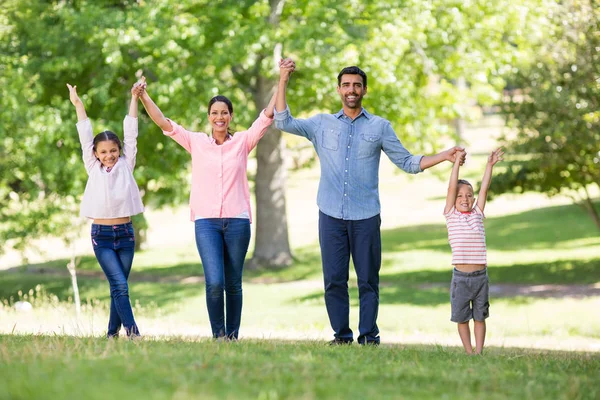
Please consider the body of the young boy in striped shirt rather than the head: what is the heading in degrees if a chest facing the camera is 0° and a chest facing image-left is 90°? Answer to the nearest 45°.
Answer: approximately 0°

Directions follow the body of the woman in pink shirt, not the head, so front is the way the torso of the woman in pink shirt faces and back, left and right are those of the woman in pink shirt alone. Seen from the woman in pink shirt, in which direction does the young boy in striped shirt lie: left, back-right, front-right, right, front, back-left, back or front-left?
left

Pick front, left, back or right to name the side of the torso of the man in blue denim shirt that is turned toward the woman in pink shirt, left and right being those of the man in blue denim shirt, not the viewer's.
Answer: right

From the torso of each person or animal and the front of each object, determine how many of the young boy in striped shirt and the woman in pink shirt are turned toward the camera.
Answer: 2

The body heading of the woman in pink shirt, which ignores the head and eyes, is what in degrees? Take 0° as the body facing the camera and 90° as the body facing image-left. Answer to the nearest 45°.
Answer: approximately 0°

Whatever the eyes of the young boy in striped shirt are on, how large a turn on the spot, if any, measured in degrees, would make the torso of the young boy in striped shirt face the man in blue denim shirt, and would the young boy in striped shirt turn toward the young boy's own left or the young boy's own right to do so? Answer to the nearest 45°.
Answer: approximately 90° to the young boy's own right
